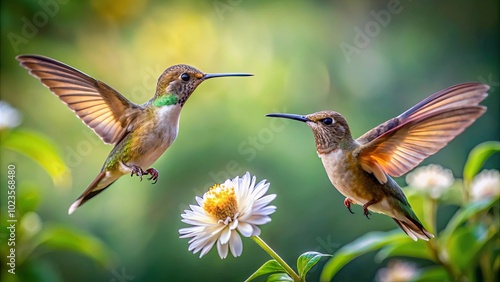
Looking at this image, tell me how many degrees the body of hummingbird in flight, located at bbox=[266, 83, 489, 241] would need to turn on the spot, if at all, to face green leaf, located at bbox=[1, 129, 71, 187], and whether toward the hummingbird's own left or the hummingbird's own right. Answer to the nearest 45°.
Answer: approximately 45° to the hummingbird's own right

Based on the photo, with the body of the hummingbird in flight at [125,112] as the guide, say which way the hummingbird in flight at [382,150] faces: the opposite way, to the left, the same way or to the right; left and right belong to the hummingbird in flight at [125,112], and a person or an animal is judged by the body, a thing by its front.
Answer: the opposite way

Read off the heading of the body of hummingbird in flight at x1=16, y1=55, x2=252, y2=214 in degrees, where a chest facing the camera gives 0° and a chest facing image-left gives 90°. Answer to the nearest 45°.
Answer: approximately 270°

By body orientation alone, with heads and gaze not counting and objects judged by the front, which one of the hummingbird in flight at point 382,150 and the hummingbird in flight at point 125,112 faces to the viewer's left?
the hummingbird in flight at point 382,150

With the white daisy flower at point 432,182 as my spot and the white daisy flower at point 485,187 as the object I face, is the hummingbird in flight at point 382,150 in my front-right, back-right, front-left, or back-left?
back-right

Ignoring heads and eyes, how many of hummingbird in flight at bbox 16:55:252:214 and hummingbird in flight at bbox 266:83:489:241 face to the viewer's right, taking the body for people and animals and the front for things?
1

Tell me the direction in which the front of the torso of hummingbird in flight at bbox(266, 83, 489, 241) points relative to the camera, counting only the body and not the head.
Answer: to the viewer's left
